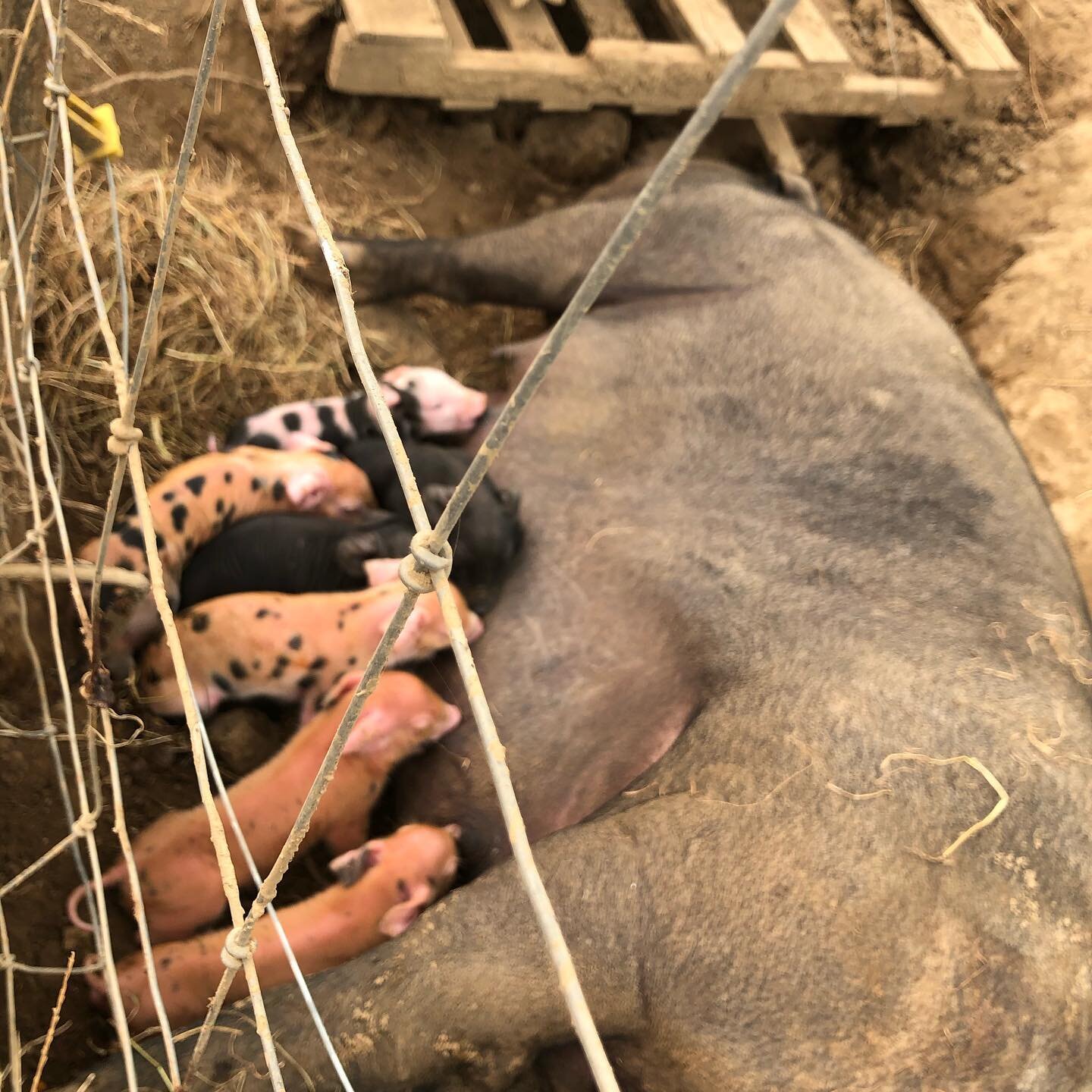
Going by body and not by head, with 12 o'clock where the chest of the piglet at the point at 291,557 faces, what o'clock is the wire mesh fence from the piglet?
The wire mesh fence is roughly at 3 o'clock from the piglet.

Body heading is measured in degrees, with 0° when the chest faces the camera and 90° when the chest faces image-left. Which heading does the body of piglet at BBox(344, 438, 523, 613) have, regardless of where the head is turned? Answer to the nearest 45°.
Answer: approximately 315°

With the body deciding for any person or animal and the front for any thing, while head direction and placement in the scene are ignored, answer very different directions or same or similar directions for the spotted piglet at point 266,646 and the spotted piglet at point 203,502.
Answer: same or similar directions

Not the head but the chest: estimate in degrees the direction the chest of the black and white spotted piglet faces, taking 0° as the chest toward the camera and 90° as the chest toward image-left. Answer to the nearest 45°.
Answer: approximately 270°

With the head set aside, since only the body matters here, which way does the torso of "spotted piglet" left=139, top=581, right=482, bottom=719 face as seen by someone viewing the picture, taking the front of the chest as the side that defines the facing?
to the viewer's right

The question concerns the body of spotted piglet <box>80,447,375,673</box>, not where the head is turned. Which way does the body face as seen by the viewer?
to the viewer's right

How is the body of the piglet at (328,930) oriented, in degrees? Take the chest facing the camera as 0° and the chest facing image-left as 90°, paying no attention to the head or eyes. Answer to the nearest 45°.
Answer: approximately 225°

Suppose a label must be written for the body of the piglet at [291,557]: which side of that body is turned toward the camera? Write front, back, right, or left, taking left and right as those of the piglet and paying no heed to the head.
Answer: right
